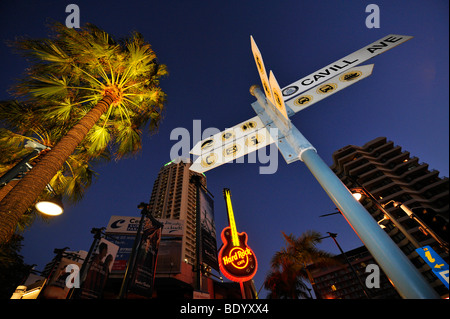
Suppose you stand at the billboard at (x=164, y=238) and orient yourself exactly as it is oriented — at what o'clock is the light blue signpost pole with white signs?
The light blue signpost pole with white signs is roughly at 12 o'clock from the billboard.

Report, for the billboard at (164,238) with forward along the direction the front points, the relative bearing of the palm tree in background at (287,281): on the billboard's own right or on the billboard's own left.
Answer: on the billboard's own left

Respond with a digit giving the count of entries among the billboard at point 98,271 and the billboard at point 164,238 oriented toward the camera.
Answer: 2

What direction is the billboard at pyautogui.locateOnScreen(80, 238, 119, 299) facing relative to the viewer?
toward the camera

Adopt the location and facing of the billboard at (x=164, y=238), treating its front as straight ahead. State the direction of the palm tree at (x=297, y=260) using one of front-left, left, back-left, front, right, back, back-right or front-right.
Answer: front-left

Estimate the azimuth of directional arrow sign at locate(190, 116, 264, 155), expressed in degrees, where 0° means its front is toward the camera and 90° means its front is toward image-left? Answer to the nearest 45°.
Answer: approximately 0°

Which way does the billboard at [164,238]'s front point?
toward the camera

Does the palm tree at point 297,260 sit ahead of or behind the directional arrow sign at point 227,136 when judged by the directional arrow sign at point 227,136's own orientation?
behind

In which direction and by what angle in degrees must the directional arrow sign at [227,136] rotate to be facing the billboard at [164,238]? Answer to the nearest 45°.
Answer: approximately 135° to its right

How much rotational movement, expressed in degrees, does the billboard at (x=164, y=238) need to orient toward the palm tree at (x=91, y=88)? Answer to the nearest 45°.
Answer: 0° — it already faces it

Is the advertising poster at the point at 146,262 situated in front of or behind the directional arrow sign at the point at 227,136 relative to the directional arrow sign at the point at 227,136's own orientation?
behind

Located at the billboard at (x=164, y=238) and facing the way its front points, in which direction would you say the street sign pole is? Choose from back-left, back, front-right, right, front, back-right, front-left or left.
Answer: front

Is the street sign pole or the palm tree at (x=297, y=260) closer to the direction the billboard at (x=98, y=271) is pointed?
the street sign pole
